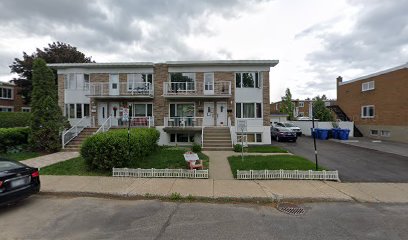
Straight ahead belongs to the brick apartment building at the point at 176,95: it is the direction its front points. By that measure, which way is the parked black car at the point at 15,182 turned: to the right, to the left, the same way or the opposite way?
to the right

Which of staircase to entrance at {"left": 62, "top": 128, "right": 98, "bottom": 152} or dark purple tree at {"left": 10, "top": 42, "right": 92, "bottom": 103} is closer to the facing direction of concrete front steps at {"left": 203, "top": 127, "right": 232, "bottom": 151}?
the staircase to entrance

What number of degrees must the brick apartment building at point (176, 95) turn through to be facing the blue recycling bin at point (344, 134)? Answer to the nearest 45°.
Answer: approximately 90° to its left

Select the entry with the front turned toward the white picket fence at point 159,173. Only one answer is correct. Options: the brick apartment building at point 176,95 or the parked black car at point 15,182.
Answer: the brick apartment building

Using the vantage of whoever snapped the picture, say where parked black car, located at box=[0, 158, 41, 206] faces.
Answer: facing away from the viewer and to the left of the viewer

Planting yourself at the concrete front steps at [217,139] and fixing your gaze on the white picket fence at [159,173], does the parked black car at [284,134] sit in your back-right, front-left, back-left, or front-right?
back-left

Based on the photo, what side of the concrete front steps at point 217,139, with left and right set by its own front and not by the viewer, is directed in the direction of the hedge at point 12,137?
right

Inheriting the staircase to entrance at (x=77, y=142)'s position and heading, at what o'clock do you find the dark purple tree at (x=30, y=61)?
The dark purple tree is roughly at 4 o'clock from the staircase to entrance.

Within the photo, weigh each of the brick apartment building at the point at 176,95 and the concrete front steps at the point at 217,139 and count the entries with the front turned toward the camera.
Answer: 2
